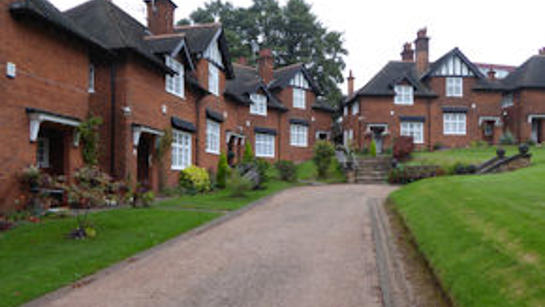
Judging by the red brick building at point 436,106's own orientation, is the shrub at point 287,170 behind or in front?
in front

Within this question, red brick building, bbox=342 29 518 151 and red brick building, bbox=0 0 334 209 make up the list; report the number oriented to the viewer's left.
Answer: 0

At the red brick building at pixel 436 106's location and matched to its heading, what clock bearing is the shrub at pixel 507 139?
The shrub is roughly at 9 o'clock from the red brick building.

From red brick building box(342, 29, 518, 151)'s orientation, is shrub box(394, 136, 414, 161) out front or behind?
out front

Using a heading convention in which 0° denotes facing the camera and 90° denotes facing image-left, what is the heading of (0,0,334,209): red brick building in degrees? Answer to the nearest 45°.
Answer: approximately 315°

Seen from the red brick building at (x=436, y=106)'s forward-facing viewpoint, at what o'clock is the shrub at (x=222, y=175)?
The shrub is roughly at 1 o'clock from the red brick building.

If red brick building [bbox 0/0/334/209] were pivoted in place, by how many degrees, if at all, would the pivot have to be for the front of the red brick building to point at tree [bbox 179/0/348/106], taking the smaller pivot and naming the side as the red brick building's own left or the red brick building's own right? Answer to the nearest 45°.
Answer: approximately 90° to the red brick building's own left

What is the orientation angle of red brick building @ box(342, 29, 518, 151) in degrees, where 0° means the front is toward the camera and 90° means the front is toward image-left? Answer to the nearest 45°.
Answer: approximately 0°

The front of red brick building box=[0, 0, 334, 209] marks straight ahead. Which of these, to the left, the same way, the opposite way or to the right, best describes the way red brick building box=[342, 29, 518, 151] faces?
to the right

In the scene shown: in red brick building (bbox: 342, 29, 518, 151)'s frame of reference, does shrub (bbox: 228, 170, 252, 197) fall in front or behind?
in front

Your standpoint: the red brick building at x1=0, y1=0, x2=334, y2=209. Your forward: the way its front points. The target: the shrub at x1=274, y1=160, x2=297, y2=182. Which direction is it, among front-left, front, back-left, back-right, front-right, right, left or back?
left

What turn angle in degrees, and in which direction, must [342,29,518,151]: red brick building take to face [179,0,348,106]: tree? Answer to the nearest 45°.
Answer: approximately 135° to its right
